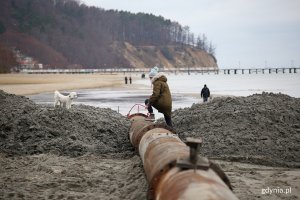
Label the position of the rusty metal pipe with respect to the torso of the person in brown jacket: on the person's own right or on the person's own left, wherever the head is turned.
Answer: on the person's own left

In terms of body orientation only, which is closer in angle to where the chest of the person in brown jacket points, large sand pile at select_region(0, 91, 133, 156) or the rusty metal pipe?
the large sand pile

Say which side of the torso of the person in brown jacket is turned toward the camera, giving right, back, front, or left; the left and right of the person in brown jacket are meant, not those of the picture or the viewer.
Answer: left

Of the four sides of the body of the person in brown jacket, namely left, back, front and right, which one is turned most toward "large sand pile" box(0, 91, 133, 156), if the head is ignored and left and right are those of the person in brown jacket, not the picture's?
front
